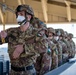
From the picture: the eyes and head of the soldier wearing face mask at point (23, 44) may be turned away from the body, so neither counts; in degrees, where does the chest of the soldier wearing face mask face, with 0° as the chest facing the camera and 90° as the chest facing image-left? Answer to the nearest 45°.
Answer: approximately 45°
